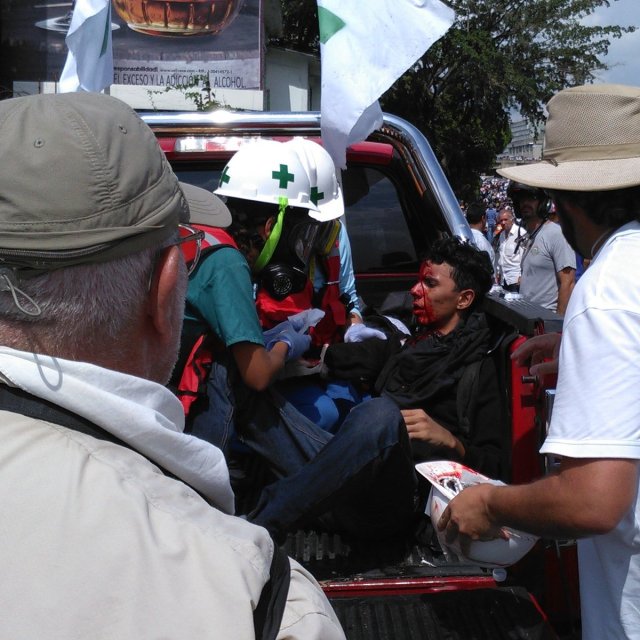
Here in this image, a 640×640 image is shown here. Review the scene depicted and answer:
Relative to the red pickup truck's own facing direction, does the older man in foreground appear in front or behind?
behind

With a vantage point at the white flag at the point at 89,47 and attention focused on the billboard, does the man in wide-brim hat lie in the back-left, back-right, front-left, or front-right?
back-right

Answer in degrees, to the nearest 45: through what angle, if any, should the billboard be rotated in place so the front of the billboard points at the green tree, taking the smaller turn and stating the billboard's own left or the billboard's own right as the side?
approximately 135° to the billboard's own left

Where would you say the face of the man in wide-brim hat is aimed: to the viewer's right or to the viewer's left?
to the viewer's left

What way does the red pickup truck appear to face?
away from the camera

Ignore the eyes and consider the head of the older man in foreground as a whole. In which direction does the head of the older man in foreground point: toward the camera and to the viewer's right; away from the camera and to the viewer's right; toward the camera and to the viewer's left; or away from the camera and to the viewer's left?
away from the camera and to the viewer's right

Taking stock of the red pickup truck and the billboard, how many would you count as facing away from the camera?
1

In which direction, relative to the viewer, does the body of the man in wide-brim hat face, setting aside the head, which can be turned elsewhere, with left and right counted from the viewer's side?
facing away from the viewer and to the left of the viewer

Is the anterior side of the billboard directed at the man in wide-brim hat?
yes

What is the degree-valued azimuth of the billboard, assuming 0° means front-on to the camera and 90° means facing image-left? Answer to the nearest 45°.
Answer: approximately 0°

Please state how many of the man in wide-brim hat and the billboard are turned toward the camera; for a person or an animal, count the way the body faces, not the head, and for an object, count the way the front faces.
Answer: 1

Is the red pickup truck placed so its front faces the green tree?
yes
